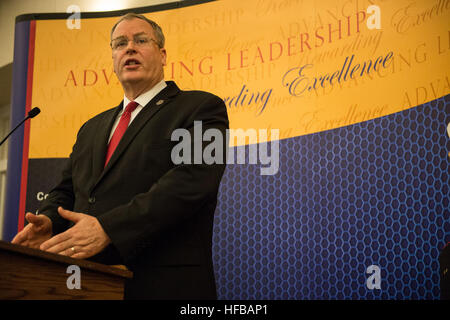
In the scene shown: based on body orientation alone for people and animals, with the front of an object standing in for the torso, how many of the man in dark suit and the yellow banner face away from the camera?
0

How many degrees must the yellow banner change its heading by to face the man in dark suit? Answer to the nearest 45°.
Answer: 0° — it already faces them

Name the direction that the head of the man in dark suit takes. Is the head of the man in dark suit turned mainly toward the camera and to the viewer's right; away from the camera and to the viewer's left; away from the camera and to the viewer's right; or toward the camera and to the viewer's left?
toward the camera and to the viewer's left

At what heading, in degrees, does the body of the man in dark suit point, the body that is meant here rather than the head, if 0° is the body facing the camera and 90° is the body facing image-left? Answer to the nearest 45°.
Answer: approximately 45°

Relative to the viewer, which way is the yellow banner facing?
toward the camera

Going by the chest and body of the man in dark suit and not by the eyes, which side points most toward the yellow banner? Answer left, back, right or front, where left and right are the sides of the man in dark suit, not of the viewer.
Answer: back
